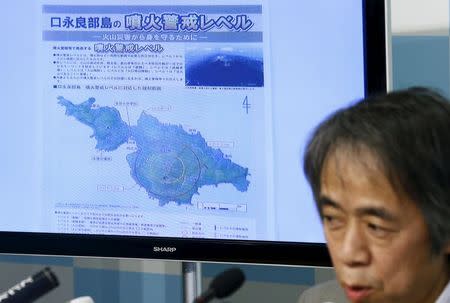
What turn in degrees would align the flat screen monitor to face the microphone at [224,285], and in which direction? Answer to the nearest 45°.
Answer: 0° — it already faces it

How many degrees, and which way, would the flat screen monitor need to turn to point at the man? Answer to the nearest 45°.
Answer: approximately 45° to its left

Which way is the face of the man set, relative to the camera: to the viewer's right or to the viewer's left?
to the viewer's left
